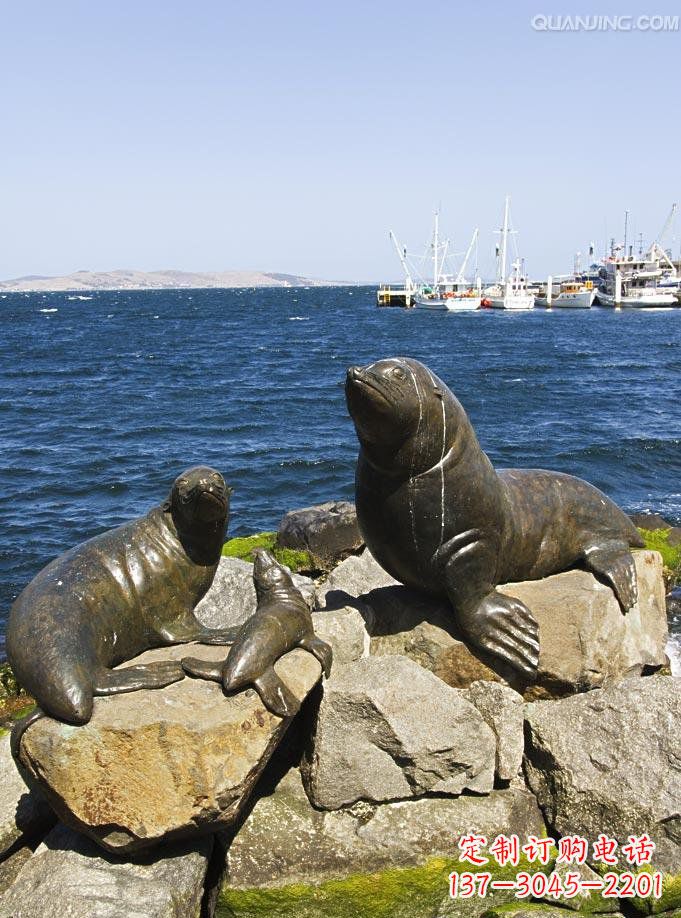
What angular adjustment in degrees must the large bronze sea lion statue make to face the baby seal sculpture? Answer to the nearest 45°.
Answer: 0° — it already faces it

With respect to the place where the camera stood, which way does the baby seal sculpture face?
facing away from the viewer and to the right of the viewer

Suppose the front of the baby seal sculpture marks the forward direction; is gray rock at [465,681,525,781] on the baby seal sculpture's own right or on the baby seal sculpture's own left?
on the baby seal sculpture's own right

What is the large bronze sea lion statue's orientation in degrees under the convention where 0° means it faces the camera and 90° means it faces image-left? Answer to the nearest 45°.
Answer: approximately 45°

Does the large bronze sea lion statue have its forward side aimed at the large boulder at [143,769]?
yes

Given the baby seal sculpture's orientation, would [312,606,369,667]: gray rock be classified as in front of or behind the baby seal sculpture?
in front

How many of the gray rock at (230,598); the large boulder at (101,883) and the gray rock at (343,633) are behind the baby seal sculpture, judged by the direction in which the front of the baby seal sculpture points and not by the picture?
1

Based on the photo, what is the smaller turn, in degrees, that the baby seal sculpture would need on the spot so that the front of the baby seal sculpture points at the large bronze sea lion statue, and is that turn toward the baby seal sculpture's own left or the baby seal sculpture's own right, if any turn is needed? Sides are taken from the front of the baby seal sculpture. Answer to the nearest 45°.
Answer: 0° — it already faces it

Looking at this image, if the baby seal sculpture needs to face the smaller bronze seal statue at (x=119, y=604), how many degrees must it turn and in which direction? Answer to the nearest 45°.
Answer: approximately 135° to its left

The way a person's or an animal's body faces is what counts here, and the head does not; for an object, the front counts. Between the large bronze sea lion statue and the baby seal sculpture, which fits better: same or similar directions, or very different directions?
very different directions
